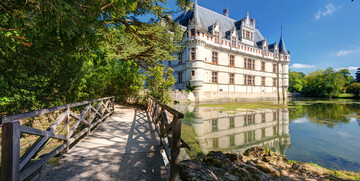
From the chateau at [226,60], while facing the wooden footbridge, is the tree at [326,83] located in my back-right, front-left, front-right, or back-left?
back-left

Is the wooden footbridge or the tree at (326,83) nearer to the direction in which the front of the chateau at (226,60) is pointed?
the wooden footbridge

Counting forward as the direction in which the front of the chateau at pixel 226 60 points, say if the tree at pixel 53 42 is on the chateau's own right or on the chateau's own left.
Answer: on the chateau's own right

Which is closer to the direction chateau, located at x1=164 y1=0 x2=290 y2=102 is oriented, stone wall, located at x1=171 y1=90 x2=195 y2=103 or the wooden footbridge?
the wooden footbridge

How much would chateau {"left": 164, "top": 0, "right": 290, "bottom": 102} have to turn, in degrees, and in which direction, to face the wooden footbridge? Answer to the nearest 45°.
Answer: approximately 45° to its right

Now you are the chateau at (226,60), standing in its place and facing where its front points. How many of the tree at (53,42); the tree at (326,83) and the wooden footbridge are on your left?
1

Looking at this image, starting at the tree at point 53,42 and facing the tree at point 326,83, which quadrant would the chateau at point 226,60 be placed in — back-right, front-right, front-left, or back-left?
front-left

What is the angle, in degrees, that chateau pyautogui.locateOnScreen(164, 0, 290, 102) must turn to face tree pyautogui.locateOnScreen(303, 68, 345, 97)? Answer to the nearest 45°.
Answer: approximately 90° to its left

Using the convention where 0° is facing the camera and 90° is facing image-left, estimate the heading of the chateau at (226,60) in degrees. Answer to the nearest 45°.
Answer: approximately 315°
